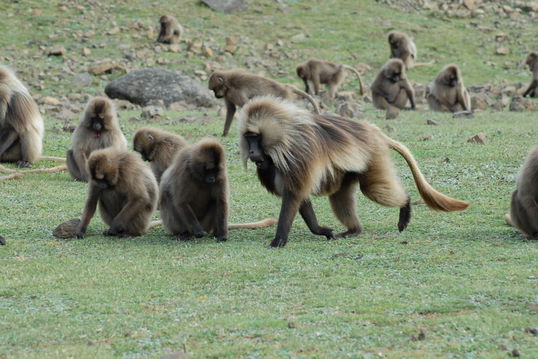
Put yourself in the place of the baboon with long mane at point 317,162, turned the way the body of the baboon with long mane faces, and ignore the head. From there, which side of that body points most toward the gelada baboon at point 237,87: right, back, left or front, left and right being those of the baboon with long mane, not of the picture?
right

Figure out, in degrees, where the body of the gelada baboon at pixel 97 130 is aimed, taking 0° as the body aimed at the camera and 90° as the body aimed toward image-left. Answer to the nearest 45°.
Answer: approximately 0°

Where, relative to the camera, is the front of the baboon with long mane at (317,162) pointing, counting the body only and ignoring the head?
to the viewer's left

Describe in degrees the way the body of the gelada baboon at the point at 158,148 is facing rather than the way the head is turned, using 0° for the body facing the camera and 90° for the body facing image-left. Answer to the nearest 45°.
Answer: approximately 90°

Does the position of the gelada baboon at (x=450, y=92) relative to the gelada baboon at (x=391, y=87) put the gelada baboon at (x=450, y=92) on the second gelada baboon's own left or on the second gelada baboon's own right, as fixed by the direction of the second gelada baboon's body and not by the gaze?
on the second gelada baboon's own left

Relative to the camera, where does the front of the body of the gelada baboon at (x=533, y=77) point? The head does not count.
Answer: to the viewer's left

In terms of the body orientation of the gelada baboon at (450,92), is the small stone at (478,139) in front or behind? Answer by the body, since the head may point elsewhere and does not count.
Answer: in front

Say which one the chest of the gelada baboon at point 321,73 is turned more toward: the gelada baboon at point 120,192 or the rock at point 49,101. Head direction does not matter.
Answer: the rock

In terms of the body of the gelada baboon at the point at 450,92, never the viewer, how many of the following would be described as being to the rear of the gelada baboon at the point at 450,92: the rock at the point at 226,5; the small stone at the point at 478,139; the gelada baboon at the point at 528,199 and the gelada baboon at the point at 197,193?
1
